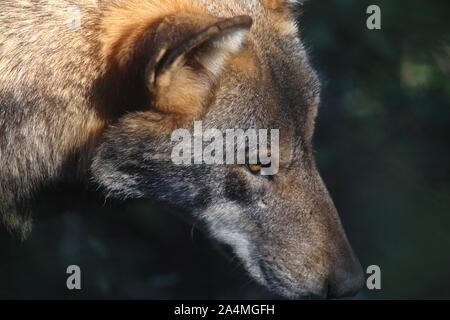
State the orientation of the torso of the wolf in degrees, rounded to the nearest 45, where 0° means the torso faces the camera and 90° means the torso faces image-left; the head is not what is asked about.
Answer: approximately 270°
